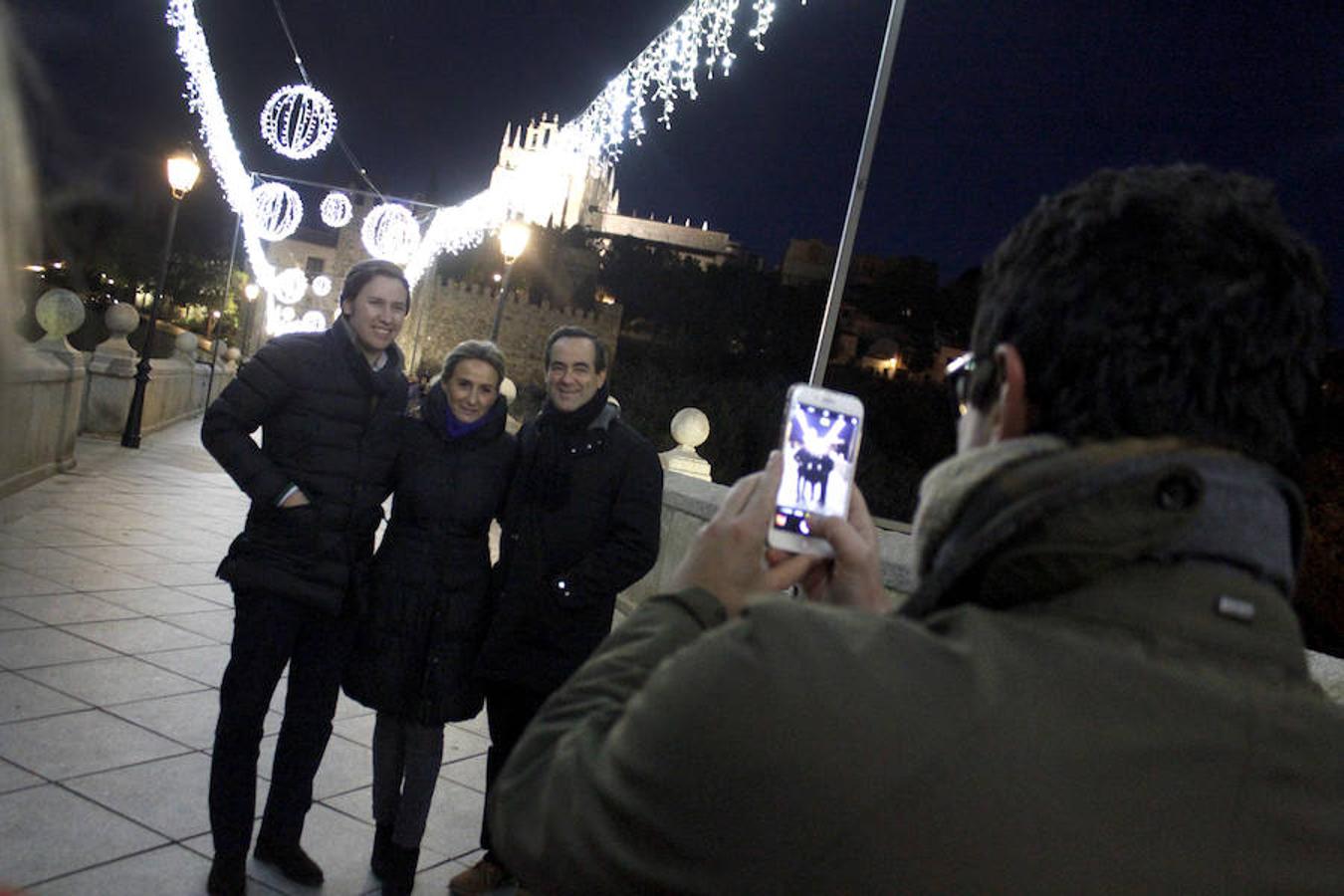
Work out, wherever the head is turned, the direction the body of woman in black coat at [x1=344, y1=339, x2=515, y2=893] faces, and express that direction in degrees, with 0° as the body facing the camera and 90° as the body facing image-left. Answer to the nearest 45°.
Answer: approximately 0°

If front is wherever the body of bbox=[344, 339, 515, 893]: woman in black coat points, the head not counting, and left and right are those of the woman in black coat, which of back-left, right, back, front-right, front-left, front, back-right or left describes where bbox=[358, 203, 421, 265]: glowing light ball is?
back

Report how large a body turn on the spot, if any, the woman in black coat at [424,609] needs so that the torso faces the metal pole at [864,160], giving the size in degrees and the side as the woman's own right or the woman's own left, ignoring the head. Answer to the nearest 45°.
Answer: approximately 135° to the woman's own left

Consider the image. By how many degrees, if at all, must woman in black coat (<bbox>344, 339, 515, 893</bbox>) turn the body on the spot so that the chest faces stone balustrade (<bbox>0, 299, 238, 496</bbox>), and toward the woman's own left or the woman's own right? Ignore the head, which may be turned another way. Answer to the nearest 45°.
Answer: approximately 135° to the woman's own right

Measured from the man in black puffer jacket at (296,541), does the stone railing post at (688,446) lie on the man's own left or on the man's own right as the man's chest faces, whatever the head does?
on the man's own left

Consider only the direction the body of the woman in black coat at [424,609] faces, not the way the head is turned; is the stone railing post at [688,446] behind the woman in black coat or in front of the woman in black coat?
behind

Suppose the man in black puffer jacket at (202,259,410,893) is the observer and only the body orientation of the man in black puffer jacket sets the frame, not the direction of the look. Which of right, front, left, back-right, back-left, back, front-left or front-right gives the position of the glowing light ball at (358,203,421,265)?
back-left

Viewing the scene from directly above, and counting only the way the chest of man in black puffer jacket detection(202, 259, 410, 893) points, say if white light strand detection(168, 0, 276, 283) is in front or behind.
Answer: behind

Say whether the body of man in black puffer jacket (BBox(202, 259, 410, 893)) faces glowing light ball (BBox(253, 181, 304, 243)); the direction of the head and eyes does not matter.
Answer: no

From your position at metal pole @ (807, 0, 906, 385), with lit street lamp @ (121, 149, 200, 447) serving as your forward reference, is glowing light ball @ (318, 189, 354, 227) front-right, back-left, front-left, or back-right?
front-right

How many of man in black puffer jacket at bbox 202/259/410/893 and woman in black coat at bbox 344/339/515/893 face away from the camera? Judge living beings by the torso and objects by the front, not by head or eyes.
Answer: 0

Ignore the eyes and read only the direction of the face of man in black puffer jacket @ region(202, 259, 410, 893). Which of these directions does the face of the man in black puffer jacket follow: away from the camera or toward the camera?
toward the camera

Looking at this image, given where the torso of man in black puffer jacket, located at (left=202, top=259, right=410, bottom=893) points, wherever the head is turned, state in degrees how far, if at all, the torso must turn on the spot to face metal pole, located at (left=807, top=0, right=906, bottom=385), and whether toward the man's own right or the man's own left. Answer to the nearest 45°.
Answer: approximately 90° to the man's own left

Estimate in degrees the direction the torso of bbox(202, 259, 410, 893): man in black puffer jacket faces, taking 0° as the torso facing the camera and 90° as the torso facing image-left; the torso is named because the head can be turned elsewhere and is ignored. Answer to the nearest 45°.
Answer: approximately 315°

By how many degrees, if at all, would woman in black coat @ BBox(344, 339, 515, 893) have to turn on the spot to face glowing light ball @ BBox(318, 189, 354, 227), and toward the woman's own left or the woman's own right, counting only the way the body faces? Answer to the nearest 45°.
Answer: approximately 180°

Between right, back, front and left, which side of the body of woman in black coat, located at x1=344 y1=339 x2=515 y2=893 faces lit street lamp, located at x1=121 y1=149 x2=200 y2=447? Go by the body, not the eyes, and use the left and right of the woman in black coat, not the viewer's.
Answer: back
